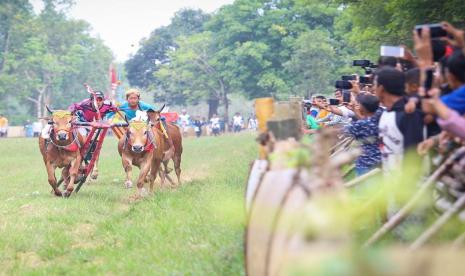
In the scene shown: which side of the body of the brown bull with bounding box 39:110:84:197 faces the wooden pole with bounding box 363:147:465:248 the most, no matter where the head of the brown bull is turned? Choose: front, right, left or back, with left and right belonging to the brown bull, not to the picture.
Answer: front

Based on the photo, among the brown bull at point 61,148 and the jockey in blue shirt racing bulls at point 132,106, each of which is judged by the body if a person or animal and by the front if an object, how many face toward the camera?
2

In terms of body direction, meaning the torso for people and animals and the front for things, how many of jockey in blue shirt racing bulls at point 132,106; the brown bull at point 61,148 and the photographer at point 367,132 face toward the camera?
2

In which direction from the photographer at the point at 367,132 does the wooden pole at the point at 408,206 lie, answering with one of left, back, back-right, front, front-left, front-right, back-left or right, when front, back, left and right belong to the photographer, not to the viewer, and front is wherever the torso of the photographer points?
back-left

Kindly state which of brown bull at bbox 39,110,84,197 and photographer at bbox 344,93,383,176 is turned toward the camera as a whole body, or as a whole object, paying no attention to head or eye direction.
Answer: the brown bull

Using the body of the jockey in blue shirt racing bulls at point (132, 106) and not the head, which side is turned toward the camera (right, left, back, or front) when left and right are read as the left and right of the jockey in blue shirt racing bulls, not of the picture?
front

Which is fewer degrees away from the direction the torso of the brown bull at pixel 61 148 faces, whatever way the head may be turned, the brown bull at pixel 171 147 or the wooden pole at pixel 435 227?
the wooden pole

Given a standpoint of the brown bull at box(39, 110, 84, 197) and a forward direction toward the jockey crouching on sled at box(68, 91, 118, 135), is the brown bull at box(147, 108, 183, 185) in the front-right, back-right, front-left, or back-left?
front-right

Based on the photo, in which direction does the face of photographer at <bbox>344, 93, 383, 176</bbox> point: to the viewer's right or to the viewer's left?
to the viewer's left

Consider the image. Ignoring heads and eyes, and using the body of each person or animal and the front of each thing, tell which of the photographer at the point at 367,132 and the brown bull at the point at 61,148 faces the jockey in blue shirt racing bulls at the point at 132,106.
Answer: the photographer

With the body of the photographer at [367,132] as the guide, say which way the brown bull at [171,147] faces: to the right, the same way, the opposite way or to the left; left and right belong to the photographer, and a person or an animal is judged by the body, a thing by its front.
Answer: to the left

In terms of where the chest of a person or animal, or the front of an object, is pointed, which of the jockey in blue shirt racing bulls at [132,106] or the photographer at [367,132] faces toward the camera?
the jockey in blue shirt racing bulls
